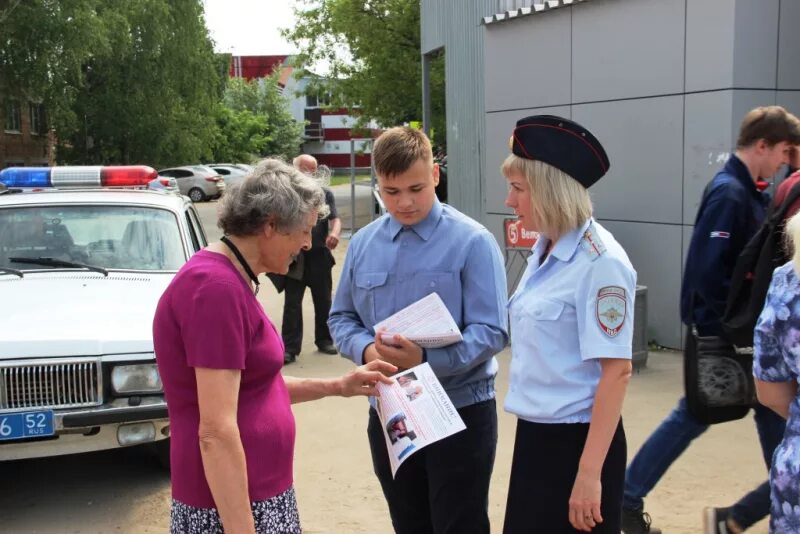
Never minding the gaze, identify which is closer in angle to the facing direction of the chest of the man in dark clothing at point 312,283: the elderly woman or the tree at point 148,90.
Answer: the elderly woman

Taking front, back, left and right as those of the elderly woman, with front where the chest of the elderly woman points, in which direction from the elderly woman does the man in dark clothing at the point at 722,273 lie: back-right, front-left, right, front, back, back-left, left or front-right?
front-left

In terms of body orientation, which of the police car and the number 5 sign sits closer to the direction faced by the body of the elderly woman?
the number 5 sign

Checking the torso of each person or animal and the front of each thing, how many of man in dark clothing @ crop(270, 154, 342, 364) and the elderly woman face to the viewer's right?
1

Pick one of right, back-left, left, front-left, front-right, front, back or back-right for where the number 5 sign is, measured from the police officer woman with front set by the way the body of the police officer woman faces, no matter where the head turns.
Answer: right

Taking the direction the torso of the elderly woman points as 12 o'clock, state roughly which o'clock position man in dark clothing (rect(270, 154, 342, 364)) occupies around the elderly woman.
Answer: The man in dark clothing is roughly at 9 o'clock from the elderly woman.

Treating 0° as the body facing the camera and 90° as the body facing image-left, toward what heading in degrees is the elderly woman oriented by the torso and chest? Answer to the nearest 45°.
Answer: approximately 270°

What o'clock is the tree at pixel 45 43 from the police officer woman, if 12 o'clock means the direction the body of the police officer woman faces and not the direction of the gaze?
The tree is roughly at 2 o'clock from the police officer woman.

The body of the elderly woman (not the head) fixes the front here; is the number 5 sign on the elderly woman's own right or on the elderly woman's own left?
on the elderly woman's own left

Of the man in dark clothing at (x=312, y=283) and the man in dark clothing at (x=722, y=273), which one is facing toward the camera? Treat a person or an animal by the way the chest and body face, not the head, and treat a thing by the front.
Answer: the man in dark clothing at (x=312, y=283)

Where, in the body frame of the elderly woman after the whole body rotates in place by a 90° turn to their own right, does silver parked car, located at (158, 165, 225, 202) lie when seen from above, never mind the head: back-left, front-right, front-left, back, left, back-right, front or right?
back

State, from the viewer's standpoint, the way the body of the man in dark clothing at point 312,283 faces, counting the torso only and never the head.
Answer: toward the camera

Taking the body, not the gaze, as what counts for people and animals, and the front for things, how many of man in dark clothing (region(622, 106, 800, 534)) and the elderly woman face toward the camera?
0

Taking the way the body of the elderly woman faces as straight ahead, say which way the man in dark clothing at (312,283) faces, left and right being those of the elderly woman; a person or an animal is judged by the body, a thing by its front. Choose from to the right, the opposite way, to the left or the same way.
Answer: to the right
